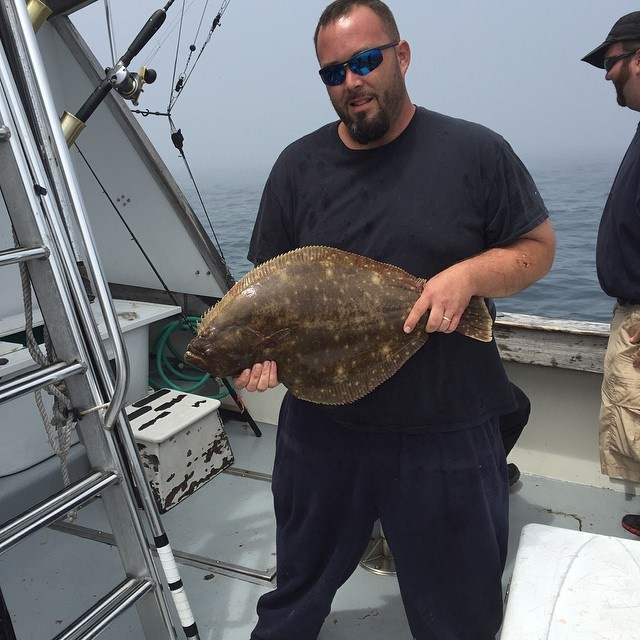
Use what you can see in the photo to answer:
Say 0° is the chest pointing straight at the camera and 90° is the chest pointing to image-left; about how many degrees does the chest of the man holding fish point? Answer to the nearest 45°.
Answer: approximately 0°

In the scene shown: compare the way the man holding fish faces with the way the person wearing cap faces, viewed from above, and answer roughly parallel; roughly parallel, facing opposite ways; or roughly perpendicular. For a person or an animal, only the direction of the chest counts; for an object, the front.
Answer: roughly perpendicular

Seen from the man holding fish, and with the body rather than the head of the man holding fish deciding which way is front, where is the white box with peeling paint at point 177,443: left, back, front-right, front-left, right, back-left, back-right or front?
back-right

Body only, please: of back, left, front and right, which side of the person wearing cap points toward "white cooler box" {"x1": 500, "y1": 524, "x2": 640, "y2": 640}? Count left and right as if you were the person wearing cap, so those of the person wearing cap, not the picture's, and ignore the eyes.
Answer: left

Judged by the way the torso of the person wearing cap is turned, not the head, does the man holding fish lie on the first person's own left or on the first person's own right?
on the first person's own left

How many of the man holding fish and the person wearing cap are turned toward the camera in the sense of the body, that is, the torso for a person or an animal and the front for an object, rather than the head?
1

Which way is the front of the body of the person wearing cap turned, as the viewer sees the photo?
to the viewer's left

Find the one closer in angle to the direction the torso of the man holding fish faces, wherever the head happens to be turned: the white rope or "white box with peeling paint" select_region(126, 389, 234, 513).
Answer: the white rope

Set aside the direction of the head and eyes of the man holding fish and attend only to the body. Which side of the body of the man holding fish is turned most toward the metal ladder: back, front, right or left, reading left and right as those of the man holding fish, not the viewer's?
right

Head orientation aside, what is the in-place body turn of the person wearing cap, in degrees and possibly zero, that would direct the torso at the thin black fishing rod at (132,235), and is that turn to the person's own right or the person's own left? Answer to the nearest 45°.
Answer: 0° — they already face it

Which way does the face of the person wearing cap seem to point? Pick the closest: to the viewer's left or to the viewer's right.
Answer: to the viewer's left
